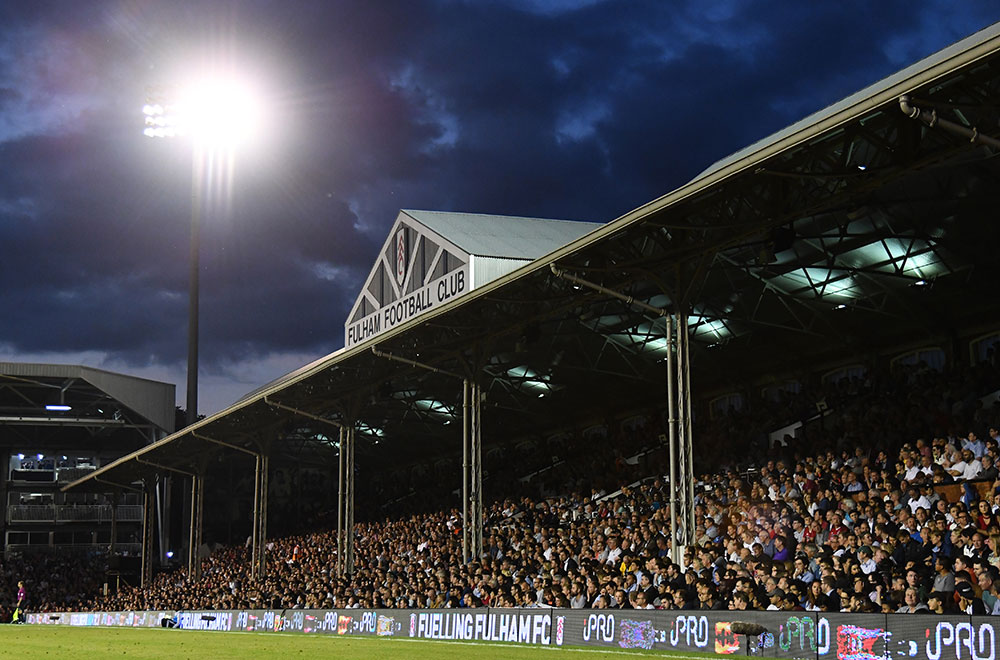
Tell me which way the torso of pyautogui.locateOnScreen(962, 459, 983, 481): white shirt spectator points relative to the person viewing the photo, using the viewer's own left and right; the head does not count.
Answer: facing the viewer and to the left of the viewer

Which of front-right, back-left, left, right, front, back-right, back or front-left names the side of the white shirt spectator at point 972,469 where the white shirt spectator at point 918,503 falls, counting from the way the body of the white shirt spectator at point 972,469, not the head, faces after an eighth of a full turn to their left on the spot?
front-right

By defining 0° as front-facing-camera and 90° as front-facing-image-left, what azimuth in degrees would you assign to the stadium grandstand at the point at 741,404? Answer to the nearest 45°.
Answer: approximately 45°
